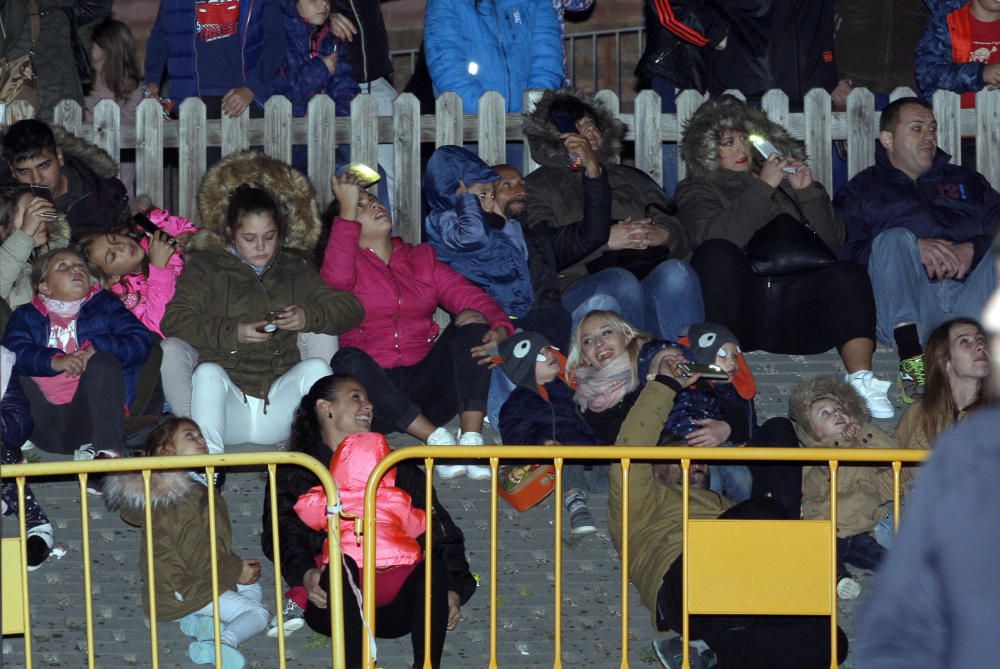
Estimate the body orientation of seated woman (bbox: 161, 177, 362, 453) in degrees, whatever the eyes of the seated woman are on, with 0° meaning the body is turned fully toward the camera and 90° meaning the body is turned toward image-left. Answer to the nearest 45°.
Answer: approximately 0°

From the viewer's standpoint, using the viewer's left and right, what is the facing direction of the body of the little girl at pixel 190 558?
facing to the right of the viewer

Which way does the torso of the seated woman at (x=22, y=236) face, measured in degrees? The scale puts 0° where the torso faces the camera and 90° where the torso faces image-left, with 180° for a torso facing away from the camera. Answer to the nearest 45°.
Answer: approximately 315°

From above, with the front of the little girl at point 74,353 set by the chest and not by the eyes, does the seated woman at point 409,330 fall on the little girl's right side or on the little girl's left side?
on the little girl's left side
